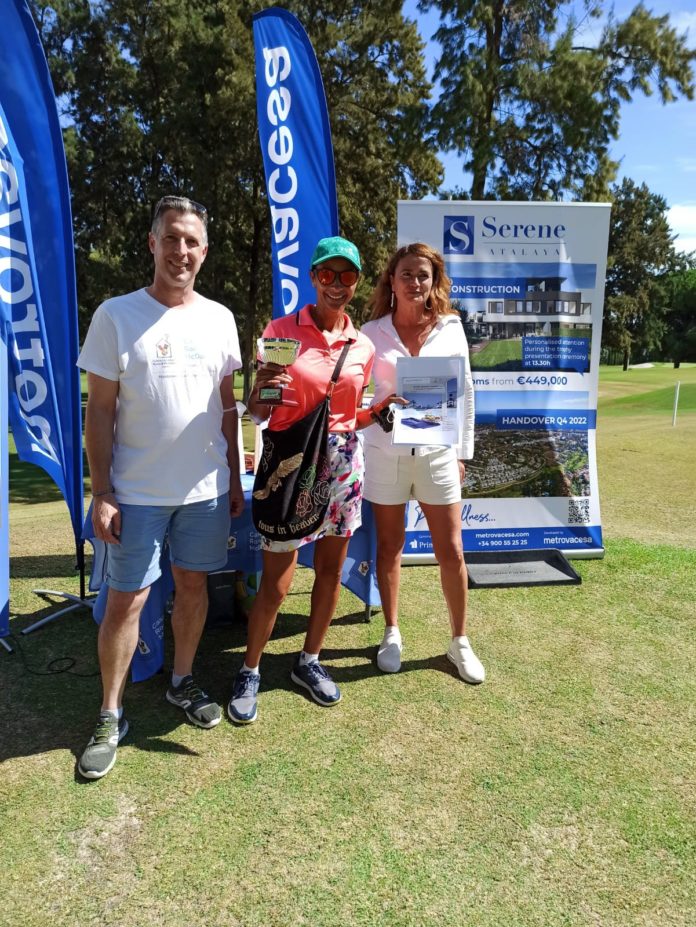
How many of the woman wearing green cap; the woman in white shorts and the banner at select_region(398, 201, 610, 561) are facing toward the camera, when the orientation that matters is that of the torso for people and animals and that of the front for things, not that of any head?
3

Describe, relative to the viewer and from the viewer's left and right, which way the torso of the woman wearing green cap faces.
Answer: facing the viewer

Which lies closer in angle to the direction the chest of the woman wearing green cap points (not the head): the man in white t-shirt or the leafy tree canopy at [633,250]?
the man in white t-shirt

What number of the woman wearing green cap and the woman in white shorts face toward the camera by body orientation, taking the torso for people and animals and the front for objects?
2

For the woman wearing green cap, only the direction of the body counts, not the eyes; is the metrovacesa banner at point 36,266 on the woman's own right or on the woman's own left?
on the woman's own right

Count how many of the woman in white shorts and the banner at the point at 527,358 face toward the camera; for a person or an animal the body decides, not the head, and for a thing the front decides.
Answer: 2

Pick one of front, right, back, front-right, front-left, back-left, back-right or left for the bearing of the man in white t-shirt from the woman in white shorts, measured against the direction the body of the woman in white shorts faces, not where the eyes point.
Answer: front-right

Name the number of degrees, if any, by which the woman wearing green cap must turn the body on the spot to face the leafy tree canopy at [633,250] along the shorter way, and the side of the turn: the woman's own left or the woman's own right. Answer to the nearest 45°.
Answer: approximately 135° to the woman's own left

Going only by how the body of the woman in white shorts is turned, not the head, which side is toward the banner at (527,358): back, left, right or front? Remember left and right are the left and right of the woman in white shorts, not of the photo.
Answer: back

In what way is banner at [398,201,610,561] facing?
toward the camera

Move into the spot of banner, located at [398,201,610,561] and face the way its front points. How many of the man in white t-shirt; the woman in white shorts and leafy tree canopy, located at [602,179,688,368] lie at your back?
1

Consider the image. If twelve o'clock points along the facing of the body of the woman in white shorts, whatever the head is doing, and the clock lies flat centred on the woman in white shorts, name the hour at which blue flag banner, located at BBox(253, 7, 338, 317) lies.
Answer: The blue flag banner is roughly at 5 o'clock from the woman in white shorts.

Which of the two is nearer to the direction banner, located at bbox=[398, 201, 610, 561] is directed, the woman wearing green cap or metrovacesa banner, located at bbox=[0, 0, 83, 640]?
the woman wearing green cap
